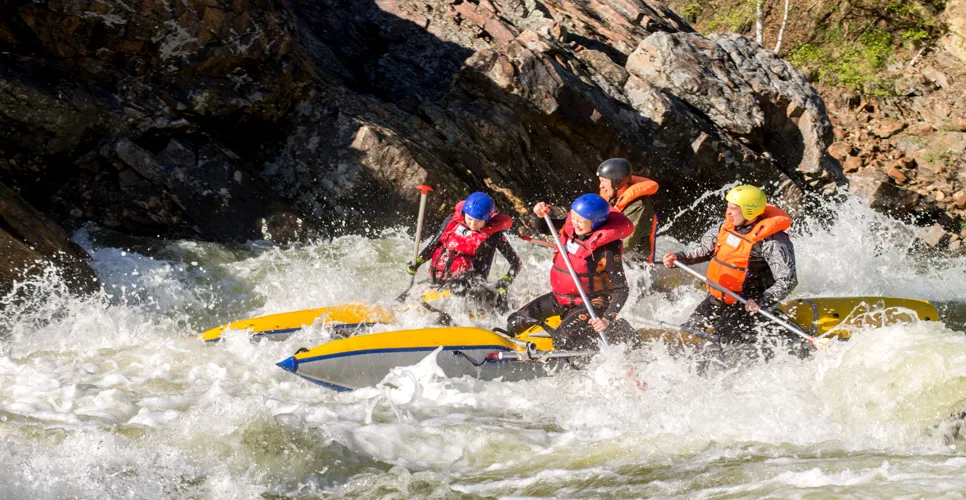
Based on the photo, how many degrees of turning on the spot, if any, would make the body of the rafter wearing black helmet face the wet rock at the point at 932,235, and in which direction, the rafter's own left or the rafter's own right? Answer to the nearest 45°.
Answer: approximately 135° to the rafter's own right

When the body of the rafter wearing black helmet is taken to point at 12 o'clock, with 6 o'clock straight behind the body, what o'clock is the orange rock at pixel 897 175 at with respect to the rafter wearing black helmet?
The orange rock is roughly at 4 o'clock from the rafter wearing black helmet.

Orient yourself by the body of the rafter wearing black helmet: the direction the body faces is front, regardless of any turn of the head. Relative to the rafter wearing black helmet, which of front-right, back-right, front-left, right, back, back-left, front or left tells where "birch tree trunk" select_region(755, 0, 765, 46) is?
right

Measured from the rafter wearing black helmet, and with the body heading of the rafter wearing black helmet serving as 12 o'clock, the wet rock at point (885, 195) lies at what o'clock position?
The wet rock is roughly at 4 o'clock from the rafter wearing black helmet.

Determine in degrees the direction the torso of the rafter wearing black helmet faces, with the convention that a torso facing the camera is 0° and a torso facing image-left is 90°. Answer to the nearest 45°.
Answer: approximately 90°

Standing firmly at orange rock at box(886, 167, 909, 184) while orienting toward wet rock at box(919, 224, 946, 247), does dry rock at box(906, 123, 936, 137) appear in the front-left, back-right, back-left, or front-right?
back-left

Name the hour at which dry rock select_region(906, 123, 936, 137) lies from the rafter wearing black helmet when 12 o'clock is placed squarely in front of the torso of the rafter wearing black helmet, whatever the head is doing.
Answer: The dry rock is roughly at 4 o'clock from the rafter wearing black helmet.
